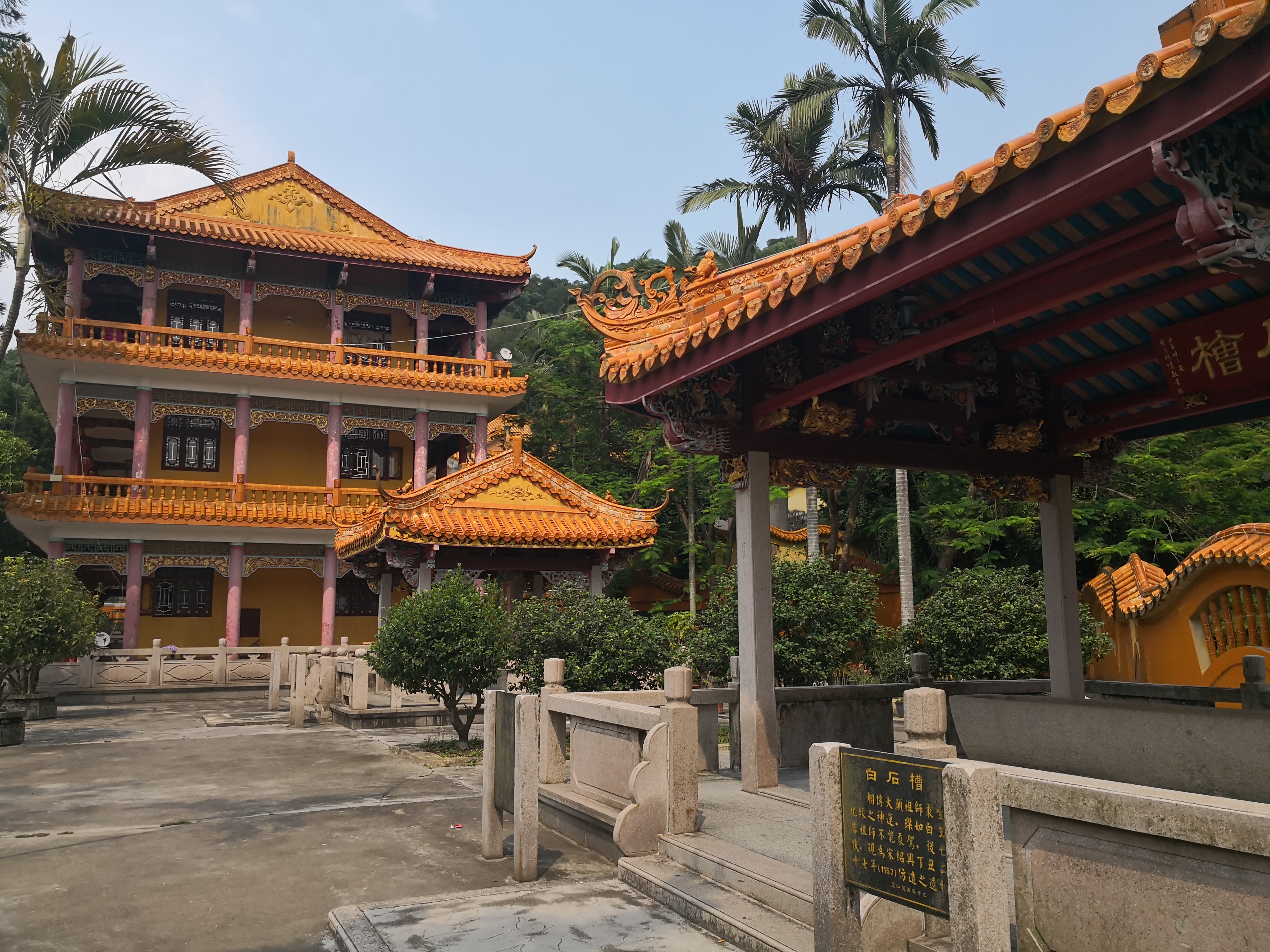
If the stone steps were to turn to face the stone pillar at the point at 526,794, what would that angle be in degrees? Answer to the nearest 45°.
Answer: approximately 90° to its right

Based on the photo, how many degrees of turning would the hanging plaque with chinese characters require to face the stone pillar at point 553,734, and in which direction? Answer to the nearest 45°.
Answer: approximately 45° to its right

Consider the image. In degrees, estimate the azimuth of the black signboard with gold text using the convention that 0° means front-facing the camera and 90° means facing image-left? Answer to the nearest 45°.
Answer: approximately 45°

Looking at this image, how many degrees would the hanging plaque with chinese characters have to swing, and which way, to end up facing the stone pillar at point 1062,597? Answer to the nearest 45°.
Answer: approximately 90° to its right

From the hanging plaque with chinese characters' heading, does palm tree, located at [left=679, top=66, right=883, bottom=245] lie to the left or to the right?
on its right

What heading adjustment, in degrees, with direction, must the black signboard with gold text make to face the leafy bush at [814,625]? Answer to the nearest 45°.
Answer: approximately 135° to its right

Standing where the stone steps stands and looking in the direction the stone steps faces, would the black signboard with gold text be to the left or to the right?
on its left

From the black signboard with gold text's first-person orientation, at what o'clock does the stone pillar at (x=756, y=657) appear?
The stone pillar is roughly at 4 o'clock from the black signboard with gold text.

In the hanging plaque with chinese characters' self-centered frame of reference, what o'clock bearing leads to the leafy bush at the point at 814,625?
The leafy bush is roughly at 3 o'clock from the hanging plaque with chinese characters.

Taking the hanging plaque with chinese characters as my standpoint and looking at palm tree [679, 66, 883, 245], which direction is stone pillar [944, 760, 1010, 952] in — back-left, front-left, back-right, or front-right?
back-left

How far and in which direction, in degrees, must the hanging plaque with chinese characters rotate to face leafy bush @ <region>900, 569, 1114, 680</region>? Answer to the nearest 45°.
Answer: approximately 90° to its right

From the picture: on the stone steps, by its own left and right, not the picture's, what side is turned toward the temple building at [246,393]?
right

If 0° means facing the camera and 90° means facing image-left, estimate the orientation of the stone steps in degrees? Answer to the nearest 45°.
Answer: approximately 45°
